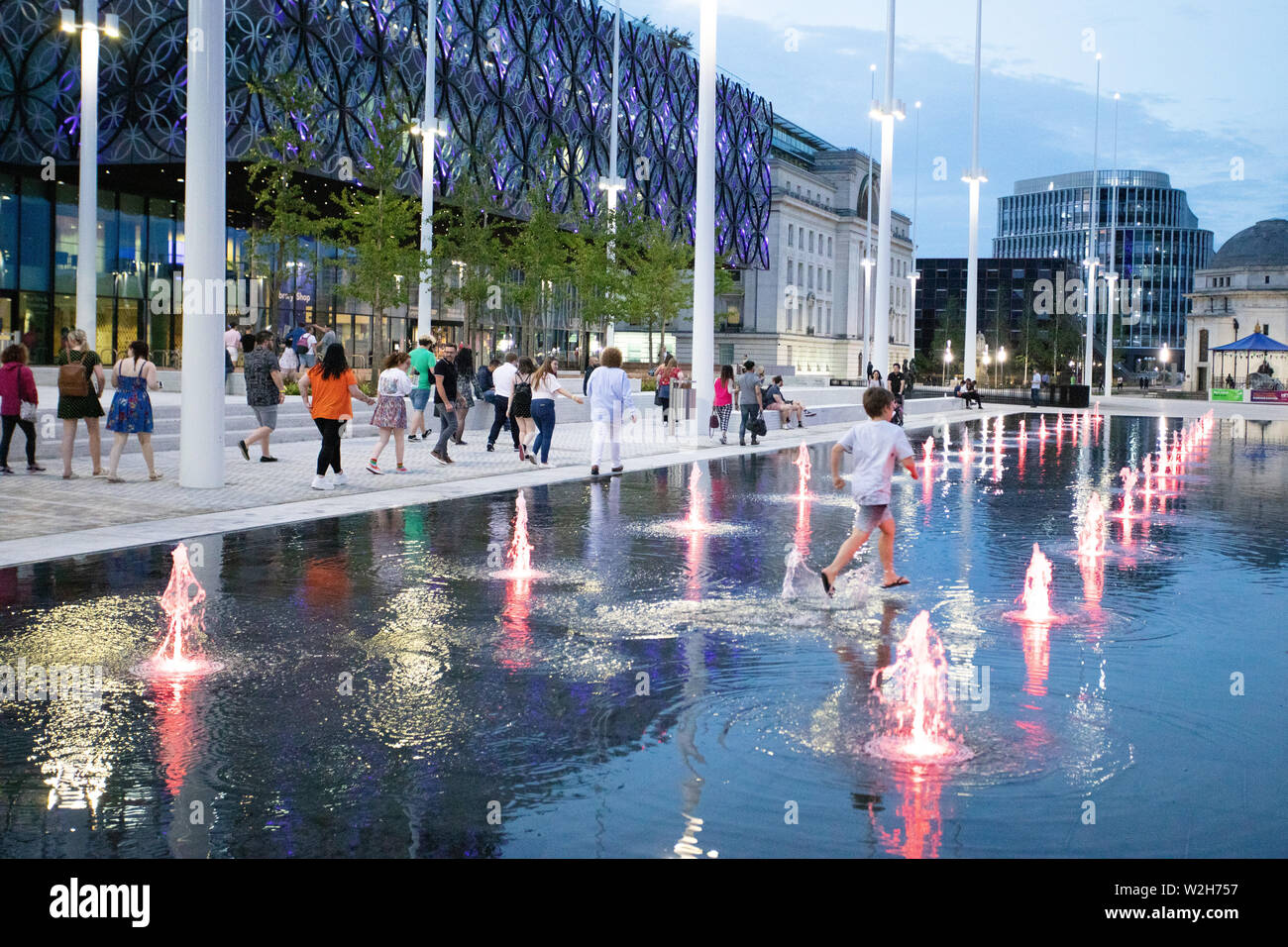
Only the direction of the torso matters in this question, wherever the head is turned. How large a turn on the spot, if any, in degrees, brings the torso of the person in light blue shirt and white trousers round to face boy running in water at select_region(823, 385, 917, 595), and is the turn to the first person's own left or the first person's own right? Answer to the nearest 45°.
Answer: approximately 180°

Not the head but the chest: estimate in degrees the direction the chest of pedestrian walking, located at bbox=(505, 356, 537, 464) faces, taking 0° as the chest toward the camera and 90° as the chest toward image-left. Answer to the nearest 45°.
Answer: approximately 180°

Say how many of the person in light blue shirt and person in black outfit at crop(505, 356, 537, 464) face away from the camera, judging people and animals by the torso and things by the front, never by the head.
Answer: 2

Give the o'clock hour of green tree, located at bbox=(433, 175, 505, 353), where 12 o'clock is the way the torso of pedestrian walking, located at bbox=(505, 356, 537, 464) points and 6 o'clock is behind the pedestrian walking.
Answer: The green tree is roughly at 12 o'clock from the pedestrian walking.

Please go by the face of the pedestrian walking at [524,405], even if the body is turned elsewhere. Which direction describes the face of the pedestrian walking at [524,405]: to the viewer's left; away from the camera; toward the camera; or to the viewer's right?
away from the camera

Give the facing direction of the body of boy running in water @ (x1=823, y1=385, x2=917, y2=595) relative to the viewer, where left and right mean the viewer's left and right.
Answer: facing away from the viewer and to the right of the viewer

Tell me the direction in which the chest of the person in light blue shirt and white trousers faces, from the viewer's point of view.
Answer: away from the camera

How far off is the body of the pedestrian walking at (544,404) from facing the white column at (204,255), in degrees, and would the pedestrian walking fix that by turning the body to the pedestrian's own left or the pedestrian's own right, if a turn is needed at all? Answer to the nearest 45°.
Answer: approximately 180°

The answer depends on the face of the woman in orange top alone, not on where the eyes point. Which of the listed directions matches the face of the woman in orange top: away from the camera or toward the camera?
away from the camera

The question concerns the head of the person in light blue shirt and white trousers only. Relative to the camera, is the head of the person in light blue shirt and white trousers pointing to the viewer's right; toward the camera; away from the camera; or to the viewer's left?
away from the camera

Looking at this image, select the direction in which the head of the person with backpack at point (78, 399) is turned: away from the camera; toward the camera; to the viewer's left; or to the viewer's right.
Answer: away from the camera
